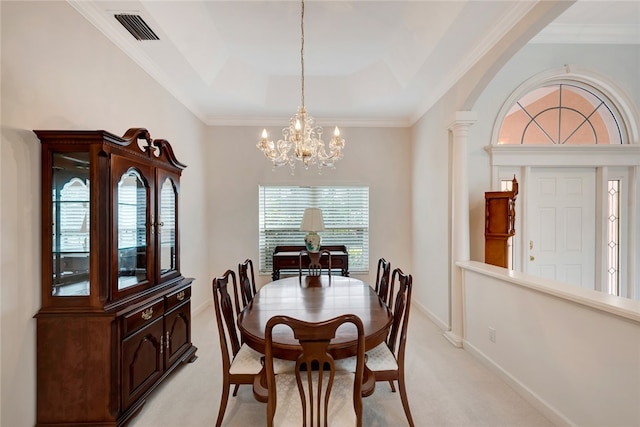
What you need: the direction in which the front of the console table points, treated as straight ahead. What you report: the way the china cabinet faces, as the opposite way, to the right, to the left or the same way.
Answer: to the left

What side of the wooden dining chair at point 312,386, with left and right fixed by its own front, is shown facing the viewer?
back

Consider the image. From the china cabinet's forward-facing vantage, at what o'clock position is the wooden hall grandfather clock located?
The wooden hall grandfather clock is roughly at 11 o'clock from the china cabinet.

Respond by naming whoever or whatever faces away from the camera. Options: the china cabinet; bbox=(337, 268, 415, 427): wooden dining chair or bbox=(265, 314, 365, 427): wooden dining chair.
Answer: bbox=(265, 314, 365, 427): wooden dining chair

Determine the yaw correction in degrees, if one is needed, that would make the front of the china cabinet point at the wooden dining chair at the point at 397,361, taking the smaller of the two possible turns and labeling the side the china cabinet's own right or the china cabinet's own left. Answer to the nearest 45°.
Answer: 0° — it already faces it

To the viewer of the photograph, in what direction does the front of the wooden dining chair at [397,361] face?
facing to the left of the viewer

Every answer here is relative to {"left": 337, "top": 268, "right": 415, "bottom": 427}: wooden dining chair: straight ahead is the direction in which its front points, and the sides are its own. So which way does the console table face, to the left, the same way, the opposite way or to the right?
to the left

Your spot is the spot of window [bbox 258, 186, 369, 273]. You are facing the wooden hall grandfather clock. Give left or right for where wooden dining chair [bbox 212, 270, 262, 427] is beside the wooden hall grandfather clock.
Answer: right

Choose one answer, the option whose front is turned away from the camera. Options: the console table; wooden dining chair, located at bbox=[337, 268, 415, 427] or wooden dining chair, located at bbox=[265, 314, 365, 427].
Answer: wooden dining chair, located at bbox=[265, 314, 365, 427]

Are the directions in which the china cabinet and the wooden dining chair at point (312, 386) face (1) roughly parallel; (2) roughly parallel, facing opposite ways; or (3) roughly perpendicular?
roughly perpendicular

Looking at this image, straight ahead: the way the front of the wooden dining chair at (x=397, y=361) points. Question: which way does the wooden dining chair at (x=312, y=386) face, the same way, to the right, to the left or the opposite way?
to the right

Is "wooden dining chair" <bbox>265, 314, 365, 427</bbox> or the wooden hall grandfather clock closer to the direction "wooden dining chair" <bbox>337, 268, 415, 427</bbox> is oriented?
the wooden dining chair
